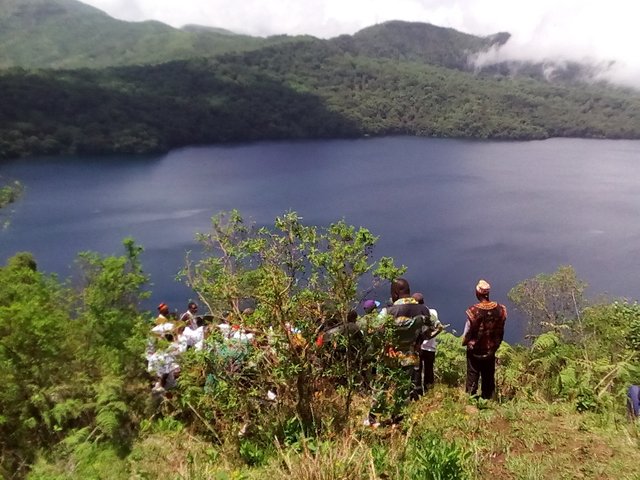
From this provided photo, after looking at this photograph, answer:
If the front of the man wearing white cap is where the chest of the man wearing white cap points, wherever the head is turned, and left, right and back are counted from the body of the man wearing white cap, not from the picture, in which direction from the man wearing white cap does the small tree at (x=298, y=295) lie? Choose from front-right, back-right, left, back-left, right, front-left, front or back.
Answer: back-left

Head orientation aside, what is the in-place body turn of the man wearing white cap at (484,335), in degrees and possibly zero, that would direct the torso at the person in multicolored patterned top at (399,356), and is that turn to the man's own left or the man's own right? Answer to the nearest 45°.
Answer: approximately 135° to the man's own left

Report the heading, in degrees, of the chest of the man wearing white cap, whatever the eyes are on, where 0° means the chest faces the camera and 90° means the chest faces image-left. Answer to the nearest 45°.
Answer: approximately 180°

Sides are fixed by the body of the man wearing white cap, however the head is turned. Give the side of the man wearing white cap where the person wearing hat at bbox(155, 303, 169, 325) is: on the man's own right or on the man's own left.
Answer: on the man's own left

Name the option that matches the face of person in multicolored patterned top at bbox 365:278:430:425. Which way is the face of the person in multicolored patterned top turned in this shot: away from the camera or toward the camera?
away from the camera

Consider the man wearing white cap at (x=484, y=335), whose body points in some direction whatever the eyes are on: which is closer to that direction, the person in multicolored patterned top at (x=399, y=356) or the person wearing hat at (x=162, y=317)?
the person wearing hat

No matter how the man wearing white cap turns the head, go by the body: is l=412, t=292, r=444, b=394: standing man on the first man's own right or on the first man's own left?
on the first man's own left

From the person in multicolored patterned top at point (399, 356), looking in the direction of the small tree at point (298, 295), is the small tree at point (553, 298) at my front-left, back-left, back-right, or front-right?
back-right

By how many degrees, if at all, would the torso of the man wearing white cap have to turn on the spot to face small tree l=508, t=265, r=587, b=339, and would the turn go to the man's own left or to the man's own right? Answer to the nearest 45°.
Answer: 0° — they already face it

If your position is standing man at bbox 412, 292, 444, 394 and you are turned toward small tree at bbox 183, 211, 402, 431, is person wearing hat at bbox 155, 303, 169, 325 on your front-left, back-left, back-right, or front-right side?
front-right

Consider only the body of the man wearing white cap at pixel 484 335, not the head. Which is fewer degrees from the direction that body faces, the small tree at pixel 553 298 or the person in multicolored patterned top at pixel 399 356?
the small tree
